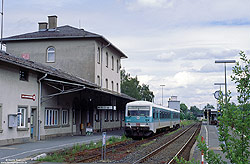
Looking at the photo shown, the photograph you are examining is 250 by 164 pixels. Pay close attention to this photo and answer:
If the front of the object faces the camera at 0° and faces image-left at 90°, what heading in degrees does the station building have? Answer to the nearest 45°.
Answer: approximately 315°
